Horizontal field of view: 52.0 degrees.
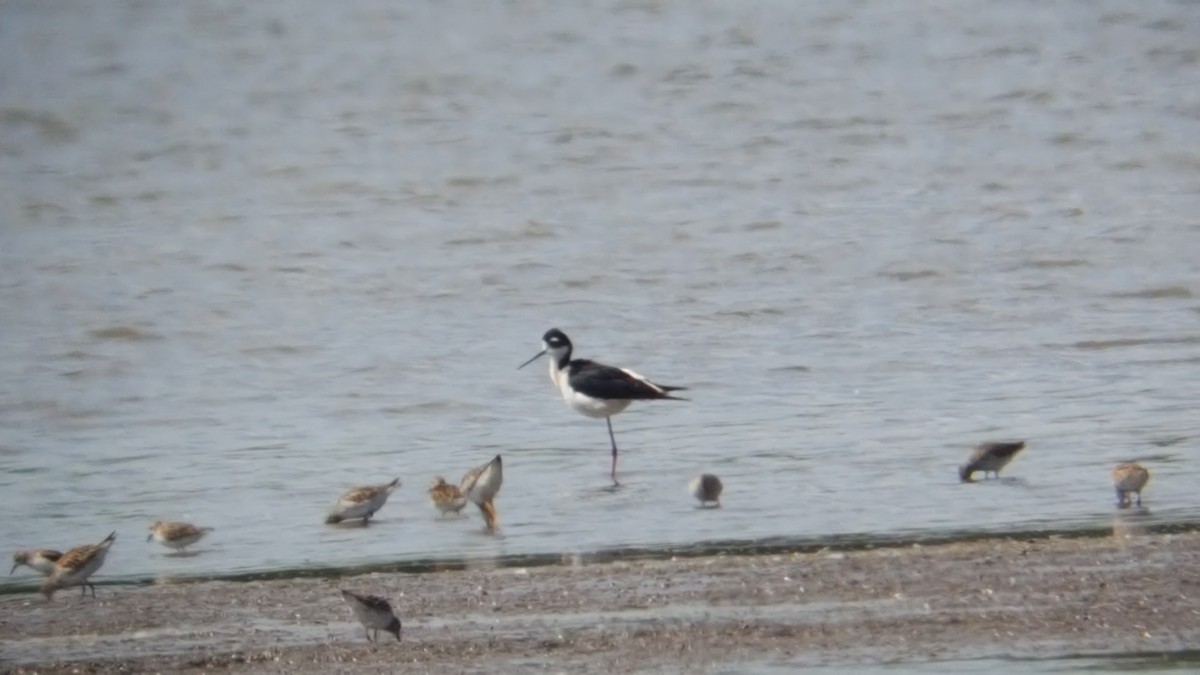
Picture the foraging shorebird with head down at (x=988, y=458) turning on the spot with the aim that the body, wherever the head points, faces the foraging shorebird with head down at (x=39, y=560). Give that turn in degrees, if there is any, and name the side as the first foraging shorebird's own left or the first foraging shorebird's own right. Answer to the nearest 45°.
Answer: approximately 45° to the first foraging shorebird's own left

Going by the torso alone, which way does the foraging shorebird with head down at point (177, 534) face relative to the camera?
to the viewer's left

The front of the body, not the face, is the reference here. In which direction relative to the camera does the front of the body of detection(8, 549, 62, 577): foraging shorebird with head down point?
to the viewer's left

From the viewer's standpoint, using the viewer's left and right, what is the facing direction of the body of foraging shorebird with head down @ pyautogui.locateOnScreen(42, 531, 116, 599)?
facing to the left of the viewer

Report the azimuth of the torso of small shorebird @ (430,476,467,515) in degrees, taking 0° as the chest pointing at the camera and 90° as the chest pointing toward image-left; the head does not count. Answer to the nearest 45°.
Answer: approximately 90°

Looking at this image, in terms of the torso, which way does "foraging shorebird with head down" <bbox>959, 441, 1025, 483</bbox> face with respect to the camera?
to the viewer's left

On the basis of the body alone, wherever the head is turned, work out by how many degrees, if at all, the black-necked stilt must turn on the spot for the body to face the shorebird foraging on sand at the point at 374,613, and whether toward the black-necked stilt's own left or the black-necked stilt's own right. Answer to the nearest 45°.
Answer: approximately 90° to the black-necked stilt's own left
